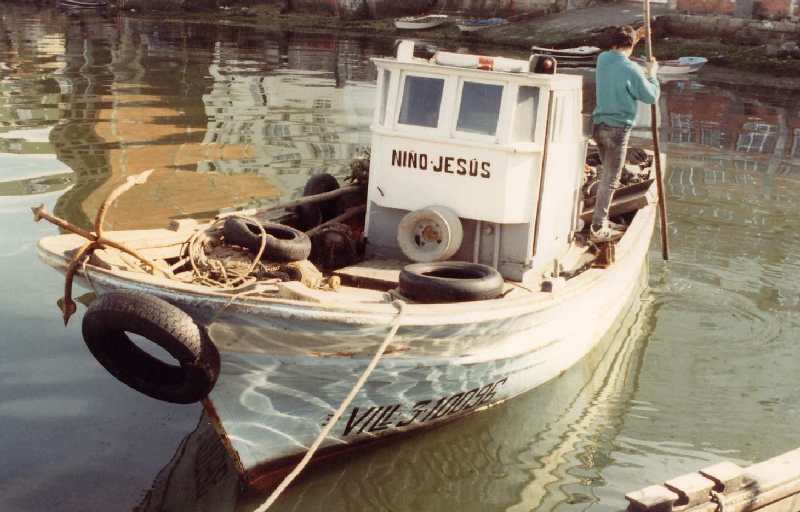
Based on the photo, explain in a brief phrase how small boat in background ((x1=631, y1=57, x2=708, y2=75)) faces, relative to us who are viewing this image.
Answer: facing to the right of the viewer

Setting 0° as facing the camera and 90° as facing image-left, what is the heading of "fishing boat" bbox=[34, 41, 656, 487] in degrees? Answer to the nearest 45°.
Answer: approximately 45°

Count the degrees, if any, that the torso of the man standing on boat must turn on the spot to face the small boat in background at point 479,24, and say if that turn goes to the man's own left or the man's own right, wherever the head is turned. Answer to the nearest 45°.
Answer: approximately 45° to the man's own left

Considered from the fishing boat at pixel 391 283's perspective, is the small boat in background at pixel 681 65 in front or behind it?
behind

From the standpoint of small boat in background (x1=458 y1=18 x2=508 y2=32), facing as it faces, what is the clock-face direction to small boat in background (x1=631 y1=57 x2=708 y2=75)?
small boat in background (x1=631 y1=57 x2=708 y2=75) is roughly at 2 o'clock from small boat in background (x1=458 y1=18 x2=508 y2=32).

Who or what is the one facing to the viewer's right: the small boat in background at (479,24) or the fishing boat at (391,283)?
the small boat in background

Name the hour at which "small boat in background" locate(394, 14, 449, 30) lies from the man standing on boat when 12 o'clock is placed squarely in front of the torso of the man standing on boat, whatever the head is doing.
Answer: The small boat in background is roughly at 10 o'clock from the man standing on boat.

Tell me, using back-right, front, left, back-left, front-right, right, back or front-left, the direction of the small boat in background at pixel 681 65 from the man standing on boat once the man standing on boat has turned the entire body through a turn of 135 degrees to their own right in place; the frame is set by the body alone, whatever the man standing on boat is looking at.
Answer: back

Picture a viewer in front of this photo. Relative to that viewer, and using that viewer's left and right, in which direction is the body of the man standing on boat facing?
facing away from the viewer and to the right of the viewer

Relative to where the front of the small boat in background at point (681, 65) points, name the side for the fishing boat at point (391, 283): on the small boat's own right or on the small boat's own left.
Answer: on the small boat's own right
